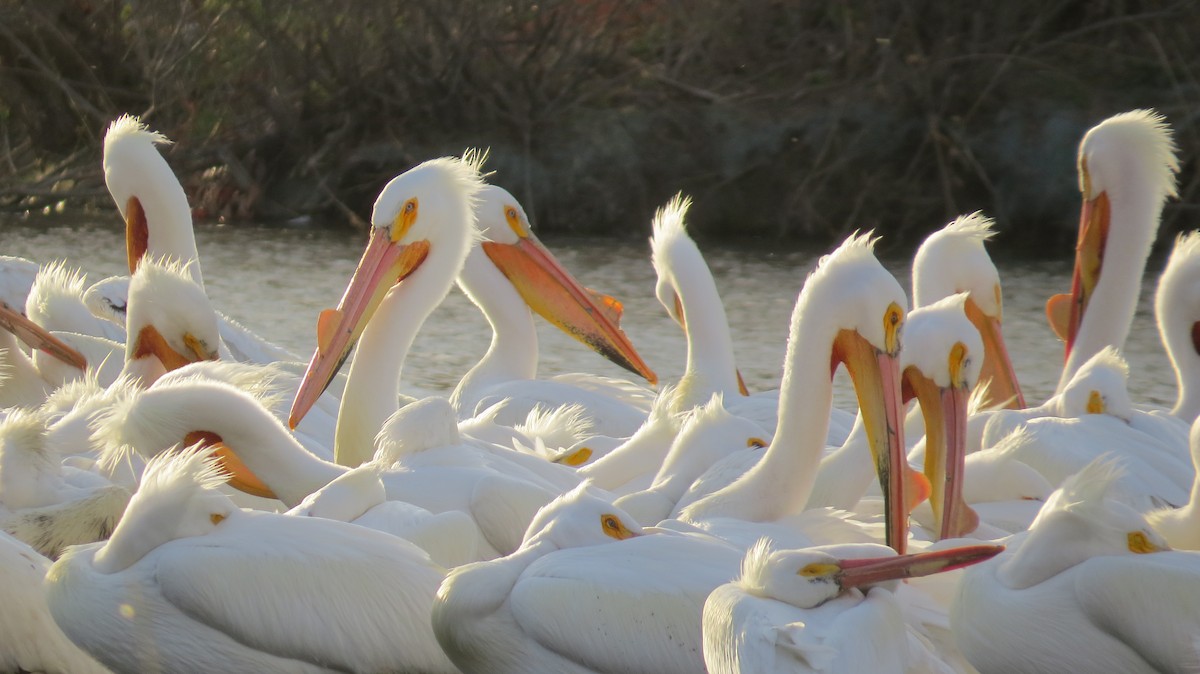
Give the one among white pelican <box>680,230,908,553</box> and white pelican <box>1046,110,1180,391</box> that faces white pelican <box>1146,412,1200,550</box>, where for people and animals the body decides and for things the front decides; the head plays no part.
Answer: white pelican <box>680,230,908,553</box>

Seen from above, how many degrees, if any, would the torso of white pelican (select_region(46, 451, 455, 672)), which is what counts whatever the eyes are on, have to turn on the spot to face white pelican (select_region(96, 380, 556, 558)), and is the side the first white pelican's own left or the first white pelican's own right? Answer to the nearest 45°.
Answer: approximately 90° to the first white pelican's own right

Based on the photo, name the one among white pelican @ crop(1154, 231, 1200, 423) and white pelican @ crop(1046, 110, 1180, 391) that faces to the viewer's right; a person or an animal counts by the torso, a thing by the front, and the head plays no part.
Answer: white pelican @ crop(1154, 231, 1200, 423)

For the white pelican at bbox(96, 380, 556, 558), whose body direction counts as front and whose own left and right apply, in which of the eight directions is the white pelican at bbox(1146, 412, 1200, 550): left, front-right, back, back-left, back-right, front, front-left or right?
back

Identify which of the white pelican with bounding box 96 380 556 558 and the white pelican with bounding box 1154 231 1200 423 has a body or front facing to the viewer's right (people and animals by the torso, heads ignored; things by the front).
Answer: the white pelican with bounding box 1154 231 1200 423

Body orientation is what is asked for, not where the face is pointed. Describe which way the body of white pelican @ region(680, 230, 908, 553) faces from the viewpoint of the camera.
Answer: to the viewer's right

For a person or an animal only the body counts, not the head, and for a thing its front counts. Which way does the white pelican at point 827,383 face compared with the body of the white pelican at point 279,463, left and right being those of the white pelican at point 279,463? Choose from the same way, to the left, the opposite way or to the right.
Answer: the opposite way

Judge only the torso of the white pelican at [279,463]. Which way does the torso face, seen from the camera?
to the viewer's left
